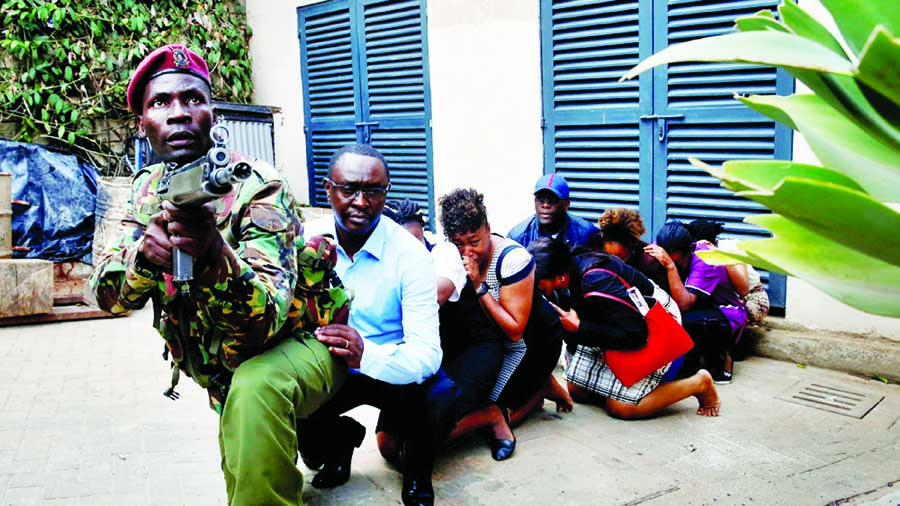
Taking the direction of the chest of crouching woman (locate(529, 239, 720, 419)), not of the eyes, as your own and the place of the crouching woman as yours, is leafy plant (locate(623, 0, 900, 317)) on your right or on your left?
on your left

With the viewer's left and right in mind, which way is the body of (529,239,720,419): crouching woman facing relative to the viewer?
facing to the left of the viewer

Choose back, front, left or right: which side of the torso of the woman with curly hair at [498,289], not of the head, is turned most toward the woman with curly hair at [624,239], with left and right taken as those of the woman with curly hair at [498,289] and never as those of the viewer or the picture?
back

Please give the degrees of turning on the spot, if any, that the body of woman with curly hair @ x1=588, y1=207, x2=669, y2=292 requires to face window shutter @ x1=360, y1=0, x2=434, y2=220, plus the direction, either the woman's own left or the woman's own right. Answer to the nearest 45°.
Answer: approximately 90° to the woman's own right

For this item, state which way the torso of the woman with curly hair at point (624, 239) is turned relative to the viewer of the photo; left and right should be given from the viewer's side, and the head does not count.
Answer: facing the viewer and to the left of the viewer

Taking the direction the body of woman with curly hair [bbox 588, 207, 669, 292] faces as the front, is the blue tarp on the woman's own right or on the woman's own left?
on the woman's own right

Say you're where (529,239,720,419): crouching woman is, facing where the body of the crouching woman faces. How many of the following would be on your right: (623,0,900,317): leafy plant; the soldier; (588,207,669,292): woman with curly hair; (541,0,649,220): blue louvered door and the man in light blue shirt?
2

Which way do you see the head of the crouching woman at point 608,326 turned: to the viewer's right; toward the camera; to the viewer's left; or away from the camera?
to the viewer's left

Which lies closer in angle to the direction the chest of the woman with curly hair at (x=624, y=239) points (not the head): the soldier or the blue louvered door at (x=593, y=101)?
the soldier

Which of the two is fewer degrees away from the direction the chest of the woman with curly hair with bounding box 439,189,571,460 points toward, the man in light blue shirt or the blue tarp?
the man in light blue shirt

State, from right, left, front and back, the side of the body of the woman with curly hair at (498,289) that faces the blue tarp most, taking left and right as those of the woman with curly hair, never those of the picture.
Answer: right

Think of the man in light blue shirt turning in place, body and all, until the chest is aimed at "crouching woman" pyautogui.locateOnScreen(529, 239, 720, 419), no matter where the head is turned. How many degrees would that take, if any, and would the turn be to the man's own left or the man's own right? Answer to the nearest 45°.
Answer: approximately 180°

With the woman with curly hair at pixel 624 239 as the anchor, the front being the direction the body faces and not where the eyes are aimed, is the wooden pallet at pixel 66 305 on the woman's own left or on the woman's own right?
on the woman's own right

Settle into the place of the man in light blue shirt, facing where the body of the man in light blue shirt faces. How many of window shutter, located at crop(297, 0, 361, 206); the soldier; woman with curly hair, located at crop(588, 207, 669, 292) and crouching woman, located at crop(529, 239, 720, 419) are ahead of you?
1

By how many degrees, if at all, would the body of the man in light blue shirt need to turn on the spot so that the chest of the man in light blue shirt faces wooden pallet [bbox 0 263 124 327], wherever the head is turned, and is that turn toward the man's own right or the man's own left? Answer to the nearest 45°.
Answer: approximately 90° to the man's own right
